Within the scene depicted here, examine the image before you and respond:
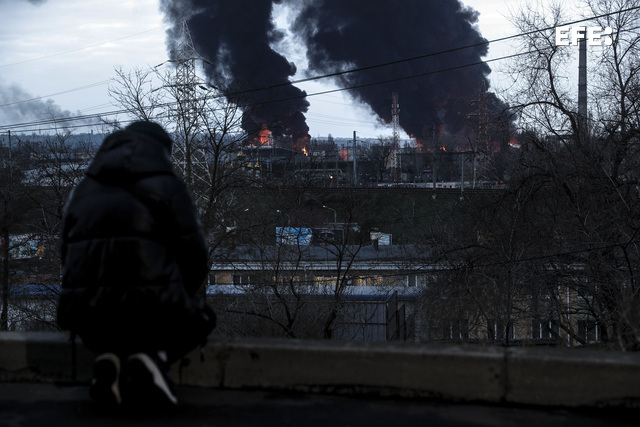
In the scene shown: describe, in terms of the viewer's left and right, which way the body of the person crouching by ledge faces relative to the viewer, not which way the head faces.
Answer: facing away from the viewer and to the right of the viewer
